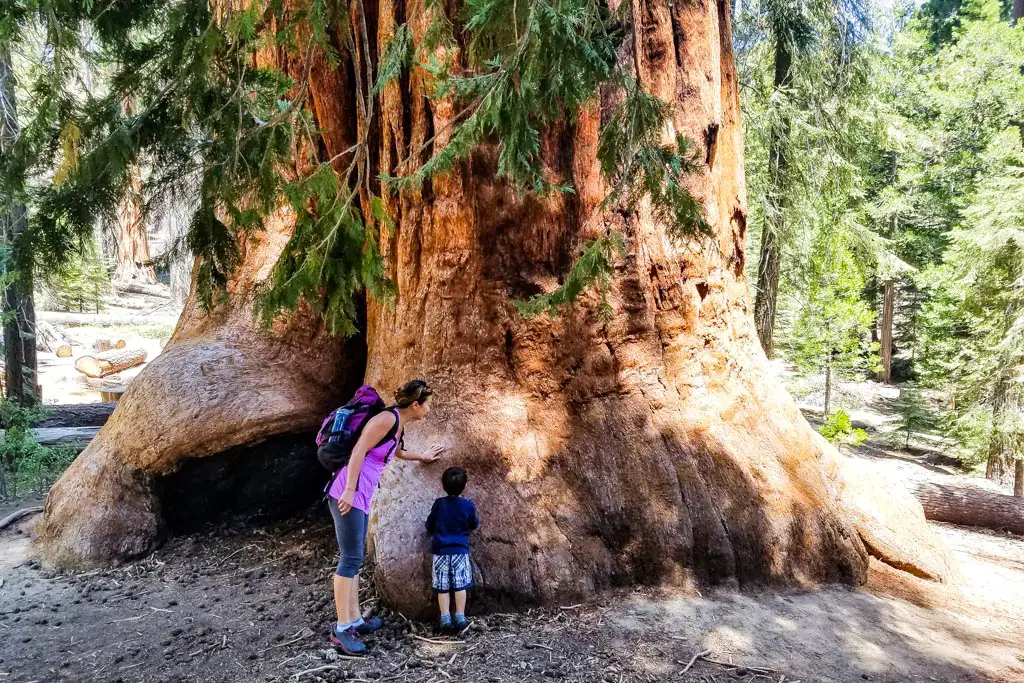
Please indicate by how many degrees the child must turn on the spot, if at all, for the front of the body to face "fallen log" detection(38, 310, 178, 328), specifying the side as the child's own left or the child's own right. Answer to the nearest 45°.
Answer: approximately 45° to the child's own left

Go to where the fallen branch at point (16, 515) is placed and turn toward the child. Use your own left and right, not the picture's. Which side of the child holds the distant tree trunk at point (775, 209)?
left

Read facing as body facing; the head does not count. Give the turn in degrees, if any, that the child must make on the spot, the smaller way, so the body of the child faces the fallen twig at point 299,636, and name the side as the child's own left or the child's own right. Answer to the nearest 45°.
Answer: approximately 90° to the child's own left

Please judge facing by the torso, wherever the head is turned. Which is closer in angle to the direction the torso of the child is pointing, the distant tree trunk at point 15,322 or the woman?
the distant tree trunk

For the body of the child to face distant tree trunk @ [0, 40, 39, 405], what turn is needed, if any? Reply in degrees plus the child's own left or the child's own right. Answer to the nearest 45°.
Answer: approximately 45° to the child's own left

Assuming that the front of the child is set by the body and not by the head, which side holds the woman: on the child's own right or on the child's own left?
on the child's own left

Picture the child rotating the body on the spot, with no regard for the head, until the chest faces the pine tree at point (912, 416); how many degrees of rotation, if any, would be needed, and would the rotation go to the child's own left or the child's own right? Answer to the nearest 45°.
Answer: approximately 45° to the child's own right

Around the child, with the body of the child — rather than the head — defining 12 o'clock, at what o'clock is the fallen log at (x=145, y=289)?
The fallen log is roughly at 11 o'clock from the child.

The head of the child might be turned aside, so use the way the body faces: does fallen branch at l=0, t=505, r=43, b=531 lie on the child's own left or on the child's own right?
on the child's own left

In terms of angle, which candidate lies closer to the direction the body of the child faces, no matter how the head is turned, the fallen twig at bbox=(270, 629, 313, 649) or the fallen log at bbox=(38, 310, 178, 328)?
the fallen log

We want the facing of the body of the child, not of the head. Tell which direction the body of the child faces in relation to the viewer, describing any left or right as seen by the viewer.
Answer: facing away from the viewer
